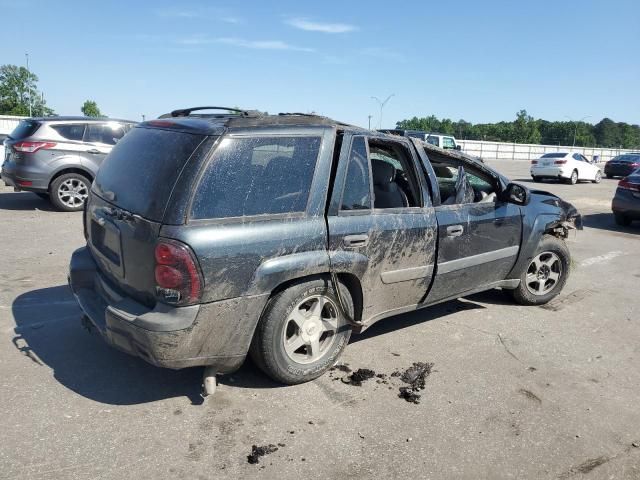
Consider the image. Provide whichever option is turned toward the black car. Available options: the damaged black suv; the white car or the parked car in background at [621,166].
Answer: the damaged black suv

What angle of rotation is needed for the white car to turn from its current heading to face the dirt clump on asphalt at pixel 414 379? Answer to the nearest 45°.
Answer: approximately 135° to its right

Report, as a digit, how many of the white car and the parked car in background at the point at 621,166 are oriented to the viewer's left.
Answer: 0

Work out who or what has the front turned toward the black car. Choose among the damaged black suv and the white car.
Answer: the damaged black suv

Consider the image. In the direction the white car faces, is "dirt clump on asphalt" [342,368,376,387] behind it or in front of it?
behind

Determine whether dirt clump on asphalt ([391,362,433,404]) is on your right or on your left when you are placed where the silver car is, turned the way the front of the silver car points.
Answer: on your right

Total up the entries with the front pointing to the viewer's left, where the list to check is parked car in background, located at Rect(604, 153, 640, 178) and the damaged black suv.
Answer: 0

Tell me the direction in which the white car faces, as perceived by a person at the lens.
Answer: facing away from the viewer and to the right of the viewer

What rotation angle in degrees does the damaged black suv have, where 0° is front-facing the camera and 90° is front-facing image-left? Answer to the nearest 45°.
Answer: approximately 225°
